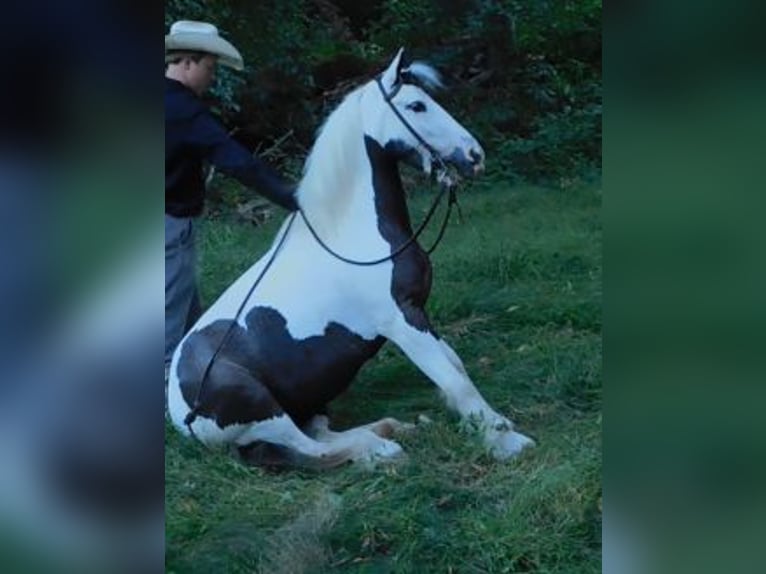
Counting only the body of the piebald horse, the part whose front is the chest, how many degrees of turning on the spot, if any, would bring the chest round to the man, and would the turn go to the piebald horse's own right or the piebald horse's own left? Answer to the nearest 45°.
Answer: approximately 135° to the piebald horse's own left

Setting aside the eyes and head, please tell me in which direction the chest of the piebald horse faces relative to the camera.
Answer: to the viewer's right
